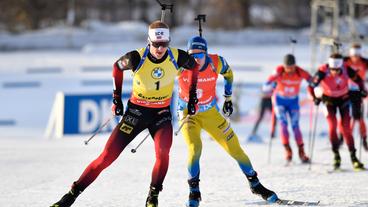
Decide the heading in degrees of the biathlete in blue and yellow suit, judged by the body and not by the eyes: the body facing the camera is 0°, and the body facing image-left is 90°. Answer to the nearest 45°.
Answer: approximately 0°

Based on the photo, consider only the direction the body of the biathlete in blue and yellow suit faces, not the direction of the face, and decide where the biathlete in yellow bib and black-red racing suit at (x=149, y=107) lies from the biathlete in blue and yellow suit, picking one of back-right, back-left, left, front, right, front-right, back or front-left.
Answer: front-right

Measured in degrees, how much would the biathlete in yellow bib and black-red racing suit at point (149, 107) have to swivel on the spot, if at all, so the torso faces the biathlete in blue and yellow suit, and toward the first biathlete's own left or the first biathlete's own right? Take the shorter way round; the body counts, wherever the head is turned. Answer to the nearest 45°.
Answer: approximately 135° to the first biathlete's own left

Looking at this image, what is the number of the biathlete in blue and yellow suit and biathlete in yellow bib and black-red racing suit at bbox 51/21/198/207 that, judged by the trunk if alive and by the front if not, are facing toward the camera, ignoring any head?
2

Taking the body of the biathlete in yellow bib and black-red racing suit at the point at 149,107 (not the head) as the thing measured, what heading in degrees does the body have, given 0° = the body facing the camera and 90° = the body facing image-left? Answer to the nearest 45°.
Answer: approximately 0°
